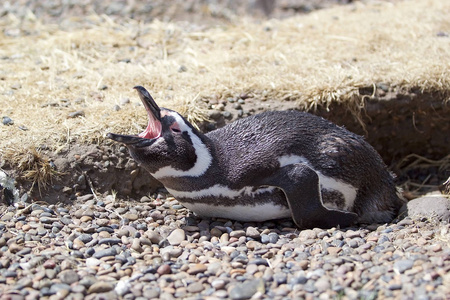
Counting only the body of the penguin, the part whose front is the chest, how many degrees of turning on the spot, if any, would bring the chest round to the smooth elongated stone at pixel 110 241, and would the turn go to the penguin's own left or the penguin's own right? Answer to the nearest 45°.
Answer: approximately 45° to the penguin's own left

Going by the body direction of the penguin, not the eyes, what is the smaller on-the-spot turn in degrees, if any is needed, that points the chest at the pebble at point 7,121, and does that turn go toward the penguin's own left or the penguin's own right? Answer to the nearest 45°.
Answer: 0° — it already faces it

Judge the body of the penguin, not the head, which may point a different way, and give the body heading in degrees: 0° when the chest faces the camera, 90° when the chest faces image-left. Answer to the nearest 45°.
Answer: approximately 90°

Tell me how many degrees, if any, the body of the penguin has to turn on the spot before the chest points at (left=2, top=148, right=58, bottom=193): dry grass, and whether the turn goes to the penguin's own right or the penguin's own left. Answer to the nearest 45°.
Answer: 0° — it already faces it

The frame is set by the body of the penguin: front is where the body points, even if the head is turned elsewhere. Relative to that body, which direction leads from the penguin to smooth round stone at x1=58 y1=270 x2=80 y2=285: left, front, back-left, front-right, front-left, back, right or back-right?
front-left

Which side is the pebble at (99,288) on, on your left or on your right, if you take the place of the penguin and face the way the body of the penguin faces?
on your left

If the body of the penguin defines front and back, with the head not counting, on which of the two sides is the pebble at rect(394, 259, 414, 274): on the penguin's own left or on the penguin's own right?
on the penguin's own left

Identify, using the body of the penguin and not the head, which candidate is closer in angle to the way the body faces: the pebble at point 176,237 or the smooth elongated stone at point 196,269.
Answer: the pebble

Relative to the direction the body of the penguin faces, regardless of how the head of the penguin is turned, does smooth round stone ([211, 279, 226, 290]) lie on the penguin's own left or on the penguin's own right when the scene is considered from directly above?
on the penguin's own left

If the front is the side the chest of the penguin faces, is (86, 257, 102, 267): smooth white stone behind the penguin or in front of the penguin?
in front

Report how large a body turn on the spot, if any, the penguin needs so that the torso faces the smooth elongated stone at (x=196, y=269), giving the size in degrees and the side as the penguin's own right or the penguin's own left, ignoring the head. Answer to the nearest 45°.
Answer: approximately 45° to the penguin's own left

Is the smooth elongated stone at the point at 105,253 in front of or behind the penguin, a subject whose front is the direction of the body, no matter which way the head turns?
in front

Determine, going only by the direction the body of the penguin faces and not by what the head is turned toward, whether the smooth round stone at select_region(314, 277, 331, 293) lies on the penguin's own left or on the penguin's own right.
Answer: on the penguin's own left

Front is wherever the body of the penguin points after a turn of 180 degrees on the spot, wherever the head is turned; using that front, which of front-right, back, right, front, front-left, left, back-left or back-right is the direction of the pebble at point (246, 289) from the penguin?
right

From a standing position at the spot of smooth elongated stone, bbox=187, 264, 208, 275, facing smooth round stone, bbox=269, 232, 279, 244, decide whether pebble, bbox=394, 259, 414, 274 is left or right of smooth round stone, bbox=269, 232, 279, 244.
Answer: right

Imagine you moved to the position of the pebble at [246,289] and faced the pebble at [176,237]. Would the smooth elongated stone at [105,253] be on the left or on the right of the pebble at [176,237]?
left
